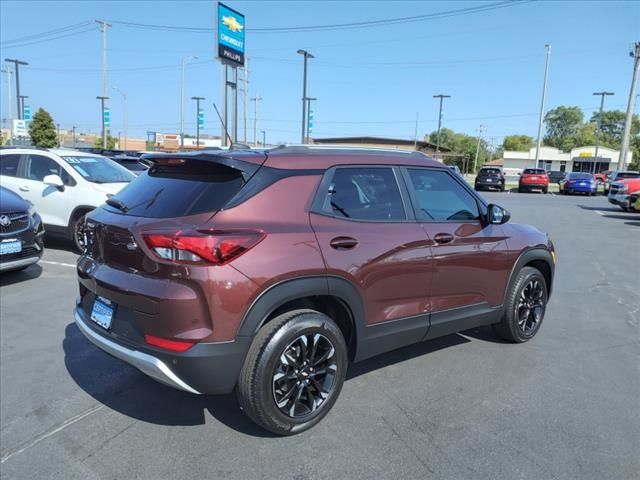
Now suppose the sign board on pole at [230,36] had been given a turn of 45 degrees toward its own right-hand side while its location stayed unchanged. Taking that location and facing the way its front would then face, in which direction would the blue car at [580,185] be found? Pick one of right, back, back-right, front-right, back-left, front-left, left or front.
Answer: left

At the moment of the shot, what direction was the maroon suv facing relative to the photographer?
facing away from the viewer and to the right of the viewer

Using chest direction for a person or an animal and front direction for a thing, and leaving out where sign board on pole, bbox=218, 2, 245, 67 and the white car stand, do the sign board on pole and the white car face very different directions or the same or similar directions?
same or similar directions

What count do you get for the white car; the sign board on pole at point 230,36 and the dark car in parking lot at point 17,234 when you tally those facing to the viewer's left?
0

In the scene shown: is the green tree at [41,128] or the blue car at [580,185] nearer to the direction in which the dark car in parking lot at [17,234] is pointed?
the blue car

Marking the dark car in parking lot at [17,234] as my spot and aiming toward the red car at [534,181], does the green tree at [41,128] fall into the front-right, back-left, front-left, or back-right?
front-left

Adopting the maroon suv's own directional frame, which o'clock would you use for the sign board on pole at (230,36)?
The sign board on pole is roughly at 10 o'clock from the maroon suv.

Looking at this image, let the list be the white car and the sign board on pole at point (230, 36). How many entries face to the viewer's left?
0

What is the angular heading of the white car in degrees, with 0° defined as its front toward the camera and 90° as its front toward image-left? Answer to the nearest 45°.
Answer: approximately 315°

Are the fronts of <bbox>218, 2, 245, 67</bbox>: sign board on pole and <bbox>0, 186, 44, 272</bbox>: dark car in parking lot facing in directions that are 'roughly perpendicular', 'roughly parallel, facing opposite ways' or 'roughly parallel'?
roughly parallel

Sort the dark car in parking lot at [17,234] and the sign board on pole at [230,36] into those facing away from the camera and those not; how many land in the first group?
0

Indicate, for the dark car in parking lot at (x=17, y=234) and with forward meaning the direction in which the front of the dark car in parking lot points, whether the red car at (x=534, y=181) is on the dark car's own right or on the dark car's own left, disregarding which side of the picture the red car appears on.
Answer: on the dark car's own left

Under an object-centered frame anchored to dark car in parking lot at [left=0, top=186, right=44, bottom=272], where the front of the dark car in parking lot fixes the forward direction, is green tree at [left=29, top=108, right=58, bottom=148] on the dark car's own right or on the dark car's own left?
on the dark car's own left

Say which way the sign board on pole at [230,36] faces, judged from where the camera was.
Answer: facing the viewer and to the right of the viewer

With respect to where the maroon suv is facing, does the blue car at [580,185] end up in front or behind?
in front

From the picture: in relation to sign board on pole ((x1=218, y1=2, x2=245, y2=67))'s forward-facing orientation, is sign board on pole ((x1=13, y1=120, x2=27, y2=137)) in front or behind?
behind

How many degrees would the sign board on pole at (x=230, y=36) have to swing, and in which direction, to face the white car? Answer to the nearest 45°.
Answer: approximately 45° to its right

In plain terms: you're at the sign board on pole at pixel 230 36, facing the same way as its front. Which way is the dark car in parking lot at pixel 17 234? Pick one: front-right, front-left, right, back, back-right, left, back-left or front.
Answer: front-right
